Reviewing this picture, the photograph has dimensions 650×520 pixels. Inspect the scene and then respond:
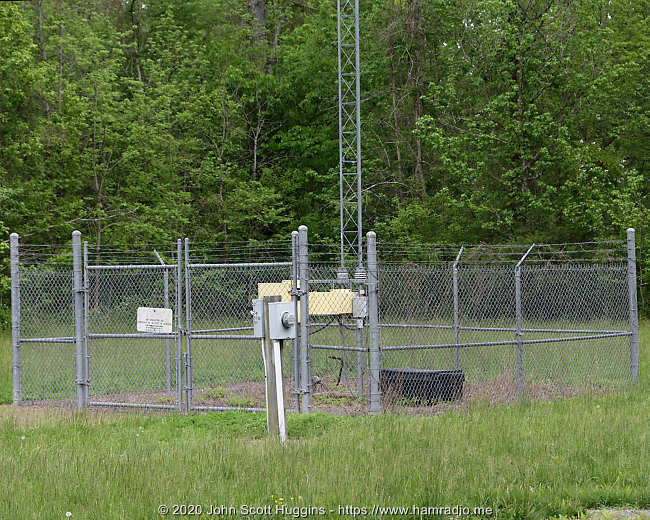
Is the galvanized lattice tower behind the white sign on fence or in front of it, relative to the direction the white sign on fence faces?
behind

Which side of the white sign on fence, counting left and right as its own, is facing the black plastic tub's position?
left

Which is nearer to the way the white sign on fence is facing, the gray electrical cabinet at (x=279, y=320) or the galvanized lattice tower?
the gray electrical cabinet

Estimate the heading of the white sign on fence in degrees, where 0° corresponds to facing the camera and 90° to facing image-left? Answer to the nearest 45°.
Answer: approximately 0°

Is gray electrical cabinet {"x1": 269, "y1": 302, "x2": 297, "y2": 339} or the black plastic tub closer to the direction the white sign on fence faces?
the gray electrical cabinet
